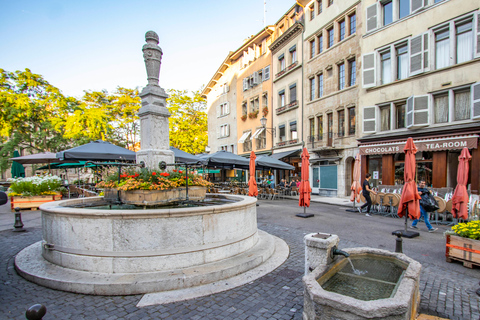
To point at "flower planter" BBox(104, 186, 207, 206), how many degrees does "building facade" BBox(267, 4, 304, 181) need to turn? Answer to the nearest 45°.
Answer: approximately 45° to its left

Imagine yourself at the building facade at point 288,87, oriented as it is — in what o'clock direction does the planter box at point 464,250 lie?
The planter box is roughly at 10 o'clock from the building facade.

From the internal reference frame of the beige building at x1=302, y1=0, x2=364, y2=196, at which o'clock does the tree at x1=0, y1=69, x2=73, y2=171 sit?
The tree is roughly at 1 o'clock from the beige building.

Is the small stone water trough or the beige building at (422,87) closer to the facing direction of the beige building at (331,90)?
the small stone water trough

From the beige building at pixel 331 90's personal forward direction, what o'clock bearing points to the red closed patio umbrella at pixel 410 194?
The red closed patio umbrella is roughly at 10 o'clock from the beige building.

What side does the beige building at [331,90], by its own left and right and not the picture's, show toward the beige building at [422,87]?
left

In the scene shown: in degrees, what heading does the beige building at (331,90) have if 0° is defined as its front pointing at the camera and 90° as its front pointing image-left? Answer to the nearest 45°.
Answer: approximately 45°

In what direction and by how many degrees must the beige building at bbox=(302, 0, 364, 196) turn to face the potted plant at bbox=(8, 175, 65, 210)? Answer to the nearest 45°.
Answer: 0° — it already faces it
